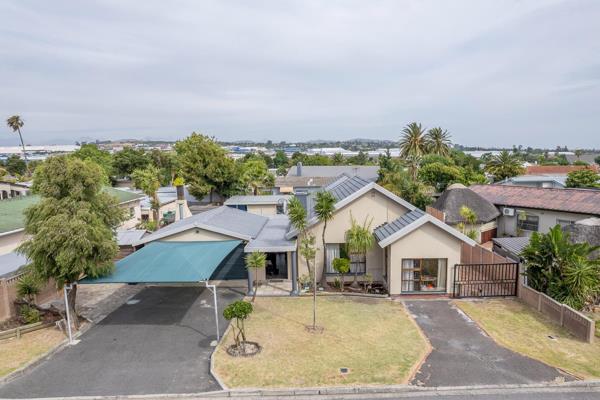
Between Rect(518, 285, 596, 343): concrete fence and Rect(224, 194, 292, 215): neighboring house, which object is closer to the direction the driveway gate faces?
the concrete fence

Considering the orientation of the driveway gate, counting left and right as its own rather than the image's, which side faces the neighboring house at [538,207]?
back

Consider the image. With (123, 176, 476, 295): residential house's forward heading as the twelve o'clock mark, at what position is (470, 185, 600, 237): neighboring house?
The neighboring house is roughly at 8 o'clock from the residential house.

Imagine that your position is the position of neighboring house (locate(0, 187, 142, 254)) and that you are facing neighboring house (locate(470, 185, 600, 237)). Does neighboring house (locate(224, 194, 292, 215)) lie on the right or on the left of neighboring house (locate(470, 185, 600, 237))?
left

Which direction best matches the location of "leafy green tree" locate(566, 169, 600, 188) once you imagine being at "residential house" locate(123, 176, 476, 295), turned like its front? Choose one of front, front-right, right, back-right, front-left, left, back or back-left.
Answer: back-left

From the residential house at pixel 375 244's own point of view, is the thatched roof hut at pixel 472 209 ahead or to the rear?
to the rear

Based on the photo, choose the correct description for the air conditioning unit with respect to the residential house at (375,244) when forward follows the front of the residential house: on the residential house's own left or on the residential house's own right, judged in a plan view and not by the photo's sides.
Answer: on the residential house's own left

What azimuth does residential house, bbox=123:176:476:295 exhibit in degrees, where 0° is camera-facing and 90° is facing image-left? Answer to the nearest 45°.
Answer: approximately 0°

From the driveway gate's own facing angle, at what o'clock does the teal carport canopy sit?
The teal carport canopy is roughly at 2 o'clock from the driveway gate.

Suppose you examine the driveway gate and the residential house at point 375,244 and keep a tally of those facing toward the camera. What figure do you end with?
2

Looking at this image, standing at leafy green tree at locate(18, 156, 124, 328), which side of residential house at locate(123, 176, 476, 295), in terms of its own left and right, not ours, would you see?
right
